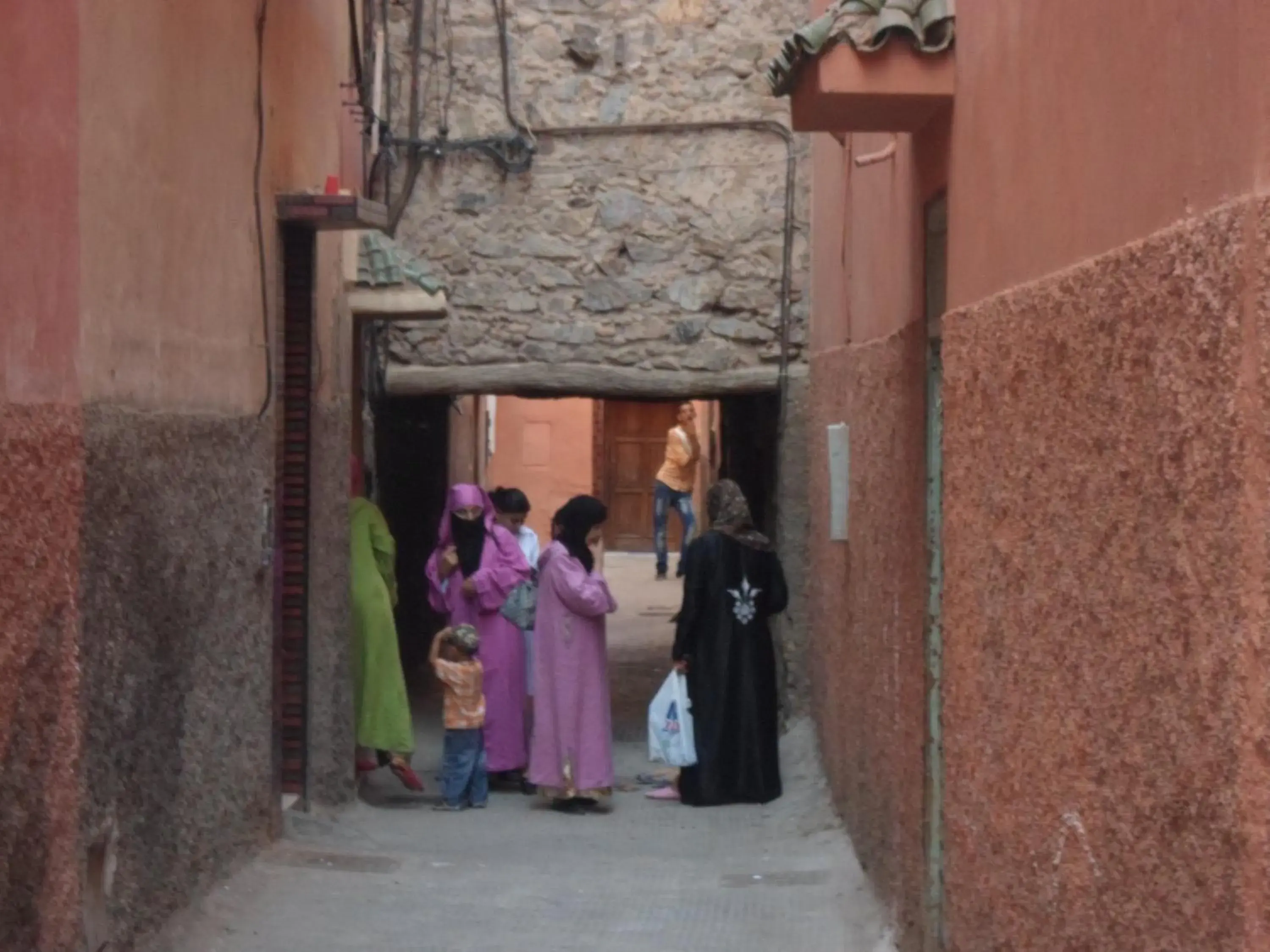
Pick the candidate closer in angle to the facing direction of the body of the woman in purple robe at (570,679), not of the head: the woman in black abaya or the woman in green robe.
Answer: the woman in black abaya

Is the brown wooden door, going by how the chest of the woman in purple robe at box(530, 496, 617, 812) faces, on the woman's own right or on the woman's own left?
on the woman's own left
